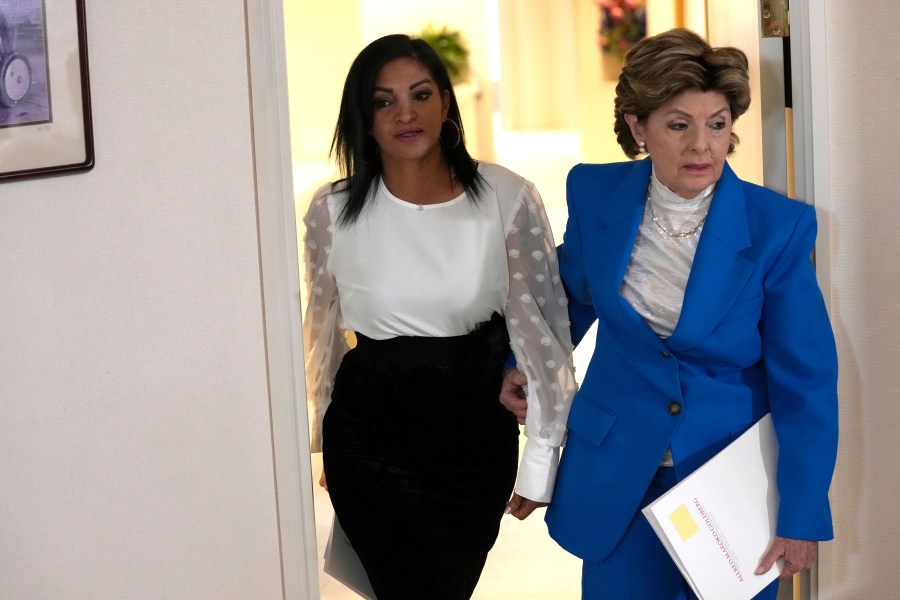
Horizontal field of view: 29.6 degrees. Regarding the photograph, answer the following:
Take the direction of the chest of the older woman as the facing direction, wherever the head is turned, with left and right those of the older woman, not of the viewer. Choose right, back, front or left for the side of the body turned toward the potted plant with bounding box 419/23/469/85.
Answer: back

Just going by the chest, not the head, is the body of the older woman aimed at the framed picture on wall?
no

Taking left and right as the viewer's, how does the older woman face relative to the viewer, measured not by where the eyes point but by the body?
facing the viewer
